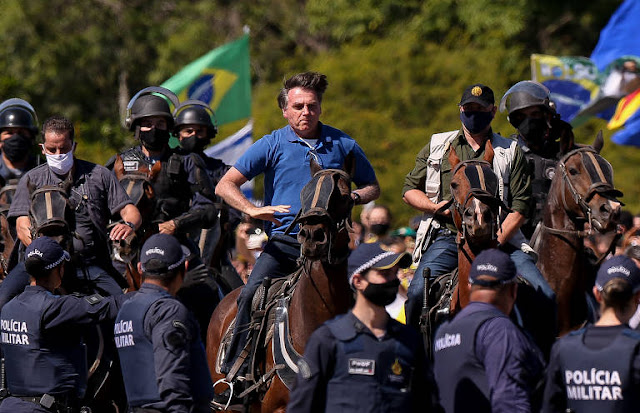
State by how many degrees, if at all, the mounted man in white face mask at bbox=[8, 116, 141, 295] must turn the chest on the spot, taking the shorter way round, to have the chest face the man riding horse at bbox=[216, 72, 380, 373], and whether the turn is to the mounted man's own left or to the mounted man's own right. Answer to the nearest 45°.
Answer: approximately 45° to the mounted man's own left

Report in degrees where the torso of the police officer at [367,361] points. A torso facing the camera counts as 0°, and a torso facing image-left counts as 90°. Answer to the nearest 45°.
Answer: approximately 315°

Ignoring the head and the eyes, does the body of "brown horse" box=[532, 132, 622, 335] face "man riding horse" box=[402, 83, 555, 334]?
no

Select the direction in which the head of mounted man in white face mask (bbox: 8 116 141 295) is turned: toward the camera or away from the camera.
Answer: toward the camera

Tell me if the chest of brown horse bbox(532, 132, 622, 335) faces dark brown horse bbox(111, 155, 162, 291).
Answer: no

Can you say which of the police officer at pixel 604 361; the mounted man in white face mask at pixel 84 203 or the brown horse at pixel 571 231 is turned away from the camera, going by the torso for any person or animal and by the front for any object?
the police officer

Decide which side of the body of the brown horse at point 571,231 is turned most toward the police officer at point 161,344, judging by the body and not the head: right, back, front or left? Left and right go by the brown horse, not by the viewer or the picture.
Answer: right

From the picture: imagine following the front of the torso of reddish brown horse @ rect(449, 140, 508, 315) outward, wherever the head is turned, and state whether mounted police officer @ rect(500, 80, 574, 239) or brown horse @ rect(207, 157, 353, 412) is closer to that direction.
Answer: the brown horse

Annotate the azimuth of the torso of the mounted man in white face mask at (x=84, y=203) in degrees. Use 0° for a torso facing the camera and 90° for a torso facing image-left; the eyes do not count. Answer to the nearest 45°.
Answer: approximately 0°

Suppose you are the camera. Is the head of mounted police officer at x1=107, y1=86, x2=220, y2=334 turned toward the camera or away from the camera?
toward the camera

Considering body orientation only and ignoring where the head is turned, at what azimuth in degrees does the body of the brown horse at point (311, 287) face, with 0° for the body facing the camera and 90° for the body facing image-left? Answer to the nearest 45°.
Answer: approximately 315°

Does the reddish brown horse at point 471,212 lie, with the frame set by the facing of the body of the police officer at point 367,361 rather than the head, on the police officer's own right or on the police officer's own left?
on the police officer's own left

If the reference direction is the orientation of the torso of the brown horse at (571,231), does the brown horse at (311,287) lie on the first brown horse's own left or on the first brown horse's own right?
on the first brown horse's own right

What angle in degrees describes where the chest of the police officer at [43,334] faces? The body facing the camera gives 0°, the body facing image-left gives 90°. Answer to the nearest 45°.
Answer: approximately 225°

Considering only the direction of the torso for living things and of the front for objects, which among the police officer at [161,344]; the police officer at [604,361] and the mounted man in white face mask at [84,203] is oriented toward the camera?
the mounted man in white face mask
